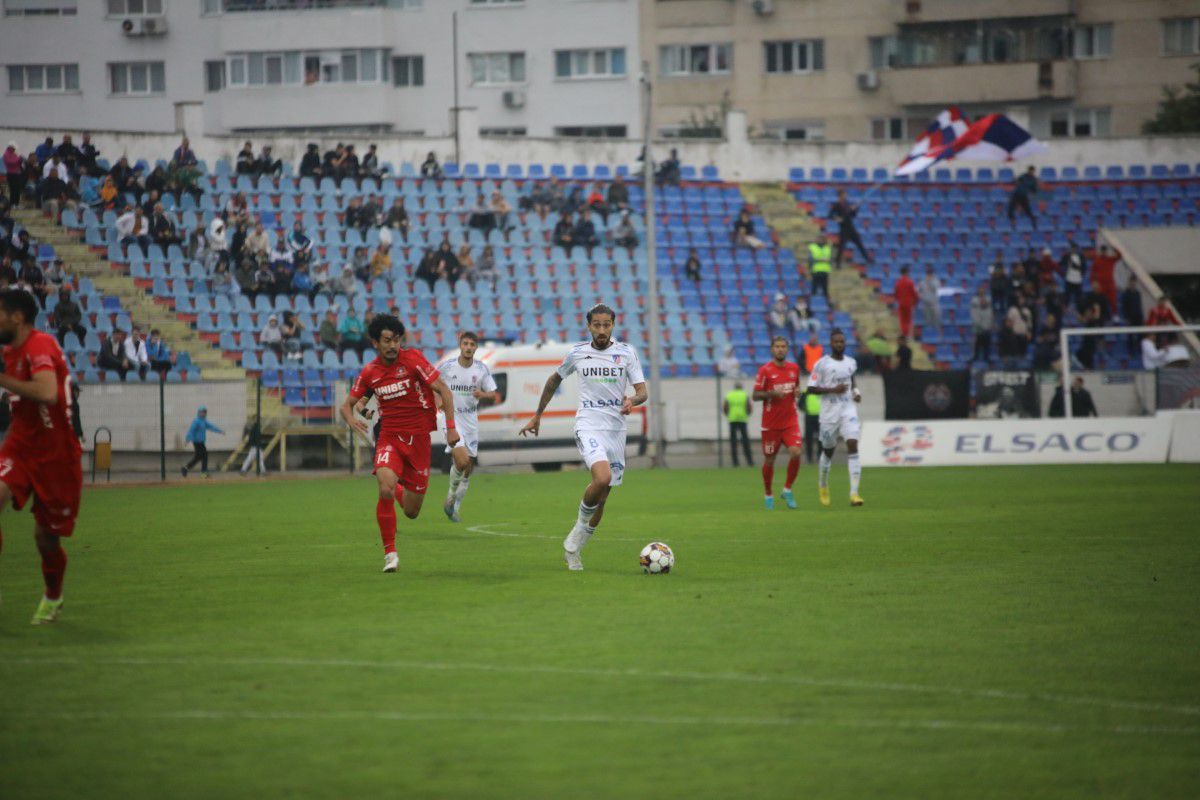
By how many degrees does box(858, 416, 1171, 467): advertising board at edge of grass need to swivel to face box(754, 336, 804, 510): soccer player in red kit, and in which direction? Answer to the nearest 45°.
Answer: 0° — it already faces them

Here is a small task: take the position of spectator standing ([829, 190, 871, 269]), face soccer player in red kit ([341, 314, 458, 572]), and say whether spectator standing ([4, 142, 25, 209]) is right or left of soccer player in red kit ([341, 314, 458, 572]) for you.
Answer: right

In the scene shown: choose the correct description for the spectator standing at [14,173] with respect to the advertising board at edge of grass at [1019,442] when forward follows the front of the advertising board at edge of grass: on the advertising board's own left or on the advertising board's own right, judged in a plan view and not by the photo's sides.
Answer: on the advertising board's own right

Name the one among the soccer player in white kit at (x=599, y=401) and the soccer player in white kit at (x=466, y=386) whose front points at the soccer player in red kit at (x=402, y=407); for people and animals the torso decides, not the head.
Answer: the soccer player in white kit at (x=466, y=386)

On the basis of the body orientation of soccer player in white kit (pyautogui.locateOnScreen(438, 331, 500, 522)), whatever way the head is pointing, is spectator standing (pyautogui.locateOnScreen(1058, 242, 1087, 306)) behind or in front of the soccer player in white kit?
behind

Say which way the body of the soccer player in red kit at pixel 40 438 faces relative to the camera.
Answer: to the viewer's left

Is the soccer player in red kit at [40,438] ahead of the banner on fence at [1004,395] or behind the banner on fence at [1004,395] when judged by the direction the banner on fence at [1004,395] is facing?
ahead

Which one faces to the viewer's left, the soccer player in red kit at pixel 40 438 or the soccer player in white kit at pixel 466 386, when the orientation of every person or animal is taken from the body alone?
the soccer player in red kit

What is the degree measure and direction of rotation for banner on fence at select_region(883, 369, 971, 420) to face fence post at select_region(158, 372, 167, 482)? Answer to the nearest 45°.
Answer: approximately 45° to its right

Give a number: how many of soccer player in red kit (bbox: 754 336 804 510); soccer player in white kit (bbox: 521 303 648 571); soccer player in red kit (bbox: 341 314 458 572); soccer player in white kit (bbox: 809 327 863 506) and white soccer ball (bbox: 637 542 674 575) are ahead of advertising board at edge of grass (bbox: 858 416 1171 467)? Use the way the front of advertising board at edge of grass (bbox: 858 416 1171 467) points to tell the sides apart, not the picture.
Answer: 5

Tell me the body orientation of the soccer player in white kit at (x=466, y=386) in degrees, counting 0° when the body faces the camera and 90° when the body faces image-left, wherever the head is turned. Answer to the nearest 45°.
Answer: approximately 0°

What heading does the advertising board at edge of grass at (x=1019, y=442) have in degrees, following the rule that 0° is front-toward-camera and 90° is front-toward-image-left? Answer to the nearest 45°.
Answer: approximately 0°

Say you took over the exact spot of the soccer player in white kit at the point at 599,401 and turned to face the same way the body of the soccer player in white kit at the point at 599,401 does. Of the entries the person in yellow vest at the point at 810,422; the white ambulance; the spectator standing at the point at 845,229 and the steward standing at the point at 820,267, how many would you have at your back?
4
